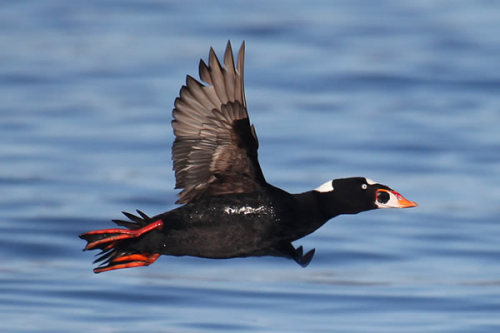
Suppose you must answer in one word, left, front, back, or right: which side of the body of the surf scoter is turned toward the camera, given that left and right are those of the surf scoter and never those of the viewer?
right
